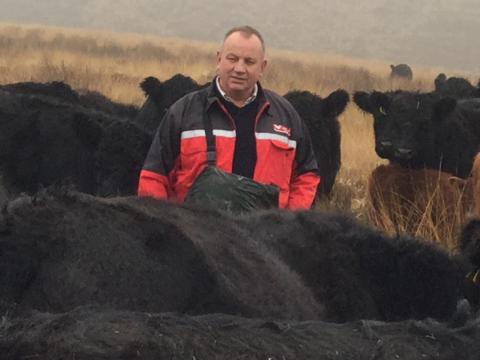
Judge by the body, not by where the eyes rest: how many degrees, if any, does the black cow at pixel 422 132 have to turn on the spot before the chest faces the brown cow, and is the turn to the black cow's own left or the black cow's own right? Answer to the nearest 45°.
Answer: approximately 45° to the black cow's own left

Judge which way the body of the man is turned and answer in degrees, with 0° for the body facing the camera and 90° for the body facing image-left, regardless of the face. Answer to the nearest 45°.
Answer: approximately 0°

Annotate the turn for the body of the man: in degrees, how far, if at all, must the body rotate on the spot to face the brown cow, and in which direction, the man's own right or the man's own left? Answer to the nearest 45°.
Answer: approximately 135° to the man's own left

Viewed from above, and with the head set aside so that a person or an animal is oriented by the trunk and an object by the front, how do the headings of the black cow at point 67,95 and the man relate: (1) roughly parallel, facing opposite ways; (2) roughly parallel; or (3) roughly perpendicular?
roughly perpendicular

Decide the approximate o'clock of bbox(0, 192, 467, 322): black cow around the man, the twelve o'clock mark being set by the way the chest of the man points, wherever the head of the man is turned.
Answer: The black cow is roughly at 12 o'clock from the man.

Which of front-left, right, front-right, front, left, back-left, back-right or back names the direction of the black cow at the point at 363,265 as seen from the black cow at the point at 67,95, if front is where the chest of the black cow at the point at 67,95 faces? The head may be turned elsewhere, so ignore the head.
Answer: right

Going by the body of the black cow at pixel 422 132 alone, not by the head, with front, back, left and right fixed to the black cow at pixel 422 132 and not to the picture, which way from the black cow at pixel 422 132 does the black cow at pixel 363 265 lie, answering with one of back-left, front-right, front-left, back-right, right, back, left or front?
front-left

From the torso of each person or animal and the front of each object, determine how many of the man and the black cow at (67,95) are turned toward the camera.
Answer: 1

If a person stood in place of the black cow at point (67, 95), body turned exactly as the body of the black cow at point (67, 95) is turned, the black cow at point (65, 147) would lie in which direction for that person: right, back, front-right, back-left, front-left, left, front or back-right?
right

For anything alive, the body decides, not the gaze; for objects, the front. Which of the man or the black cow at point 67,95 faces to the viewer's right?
the black cow

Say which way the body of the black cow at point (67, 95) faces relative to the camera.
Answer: to the viewer's right

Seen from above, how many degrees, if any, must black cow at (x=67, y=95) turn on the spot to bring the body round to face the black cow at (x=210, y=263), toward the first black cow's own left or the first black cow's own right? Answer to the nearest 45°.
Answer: approximately 90° to the first black cow's own right

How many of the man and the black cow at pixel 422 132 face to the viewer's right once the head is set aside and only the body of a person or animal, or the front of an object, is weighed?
0

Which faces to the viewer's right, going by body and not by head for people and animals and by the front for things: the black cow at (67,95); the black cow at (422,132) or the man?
the black cow at (67,95)
